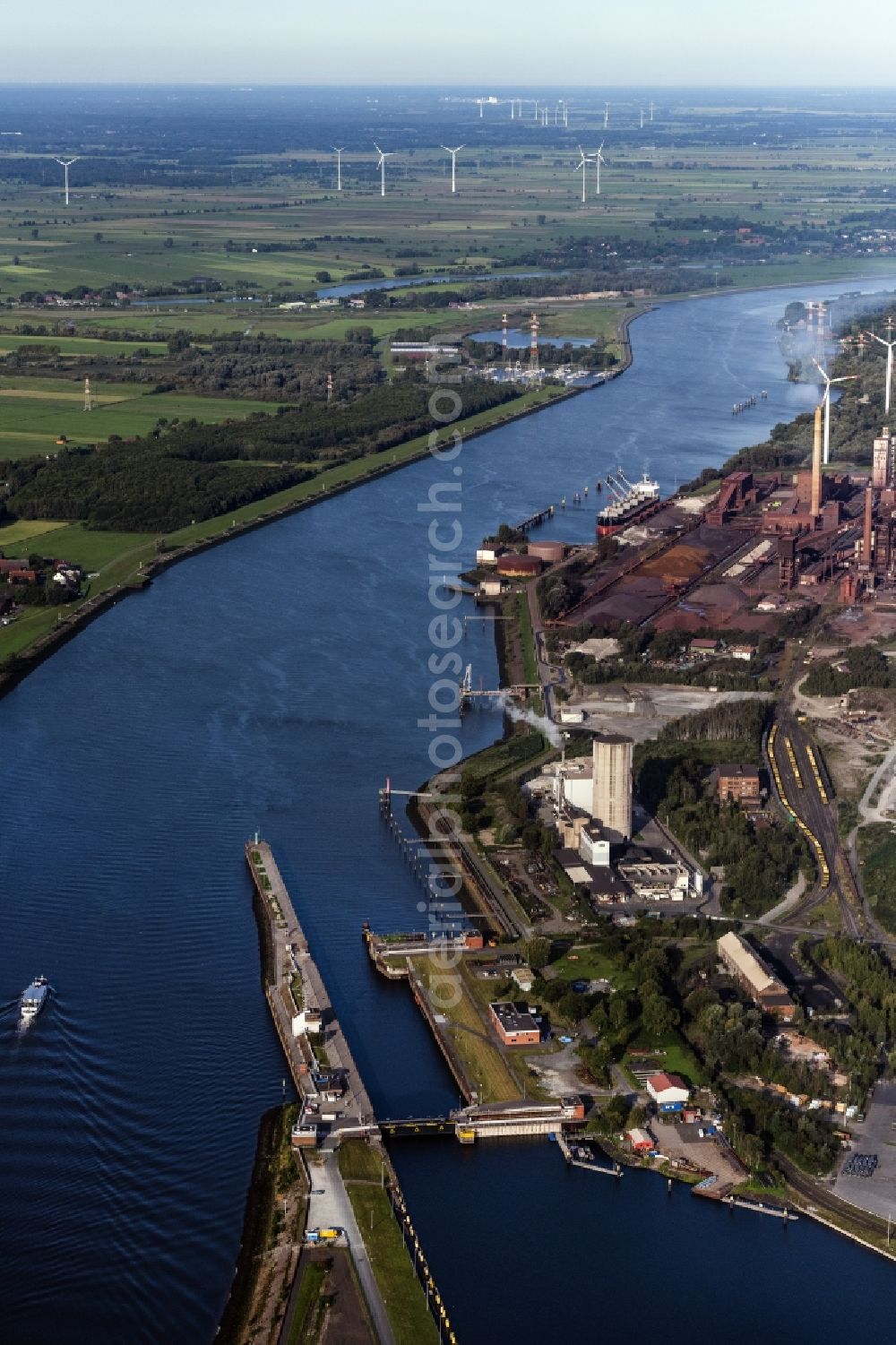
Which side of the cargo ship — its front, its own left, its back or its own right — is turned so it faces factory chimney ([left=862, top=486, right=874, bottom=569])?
left

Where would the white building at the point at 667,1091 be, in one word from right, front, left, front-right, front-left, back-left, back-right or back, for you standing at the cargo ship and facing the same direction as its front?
front-left

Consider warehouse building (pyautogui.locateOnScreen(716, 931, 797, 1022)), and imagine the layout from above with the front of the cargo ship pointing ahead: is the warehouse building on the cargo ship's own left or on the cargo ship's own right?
on the cargo ship's own left

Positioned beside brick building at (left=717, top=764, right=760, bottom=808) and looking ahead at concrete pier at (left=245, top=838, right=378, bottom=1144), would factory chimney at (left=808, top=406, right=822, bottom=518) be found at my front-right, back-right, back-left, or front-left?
back-right

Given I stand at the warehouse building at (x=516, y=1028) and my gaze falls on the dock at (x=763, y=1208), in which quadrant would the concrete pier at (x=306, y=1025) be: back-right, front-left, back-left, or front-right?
back-right

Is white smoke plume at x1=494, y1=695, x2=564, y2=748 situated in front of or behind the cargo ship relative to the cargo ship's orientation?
in front

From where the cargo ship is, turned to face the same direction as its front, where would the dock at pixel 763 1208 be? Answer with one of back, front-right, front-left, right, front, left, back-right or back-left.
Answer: front-left

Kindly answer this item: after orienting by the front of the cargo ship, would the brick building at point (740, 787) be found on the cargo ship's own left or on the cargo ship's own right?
on the cargo ship's own left

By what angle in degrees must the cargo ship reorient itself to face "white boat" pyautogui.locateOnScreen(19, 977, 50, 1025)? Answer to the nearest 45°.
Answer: approximately 45° to its left

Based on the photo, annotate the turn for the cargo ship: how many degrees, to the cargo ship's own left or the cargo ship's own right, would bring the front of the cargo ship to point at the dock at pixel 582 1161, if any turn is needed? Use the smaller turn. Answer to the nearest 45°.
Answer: approximately 45° to the cargo ship's own left

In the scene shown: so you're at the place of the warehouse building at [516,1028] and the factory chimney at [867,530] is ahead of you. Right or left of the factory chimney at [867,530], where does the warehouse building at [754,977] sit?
right

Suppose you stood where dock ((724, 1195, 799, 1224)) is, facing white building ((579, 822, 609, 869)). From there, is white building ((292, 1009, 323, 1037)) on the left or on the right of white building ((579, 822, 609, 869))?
left

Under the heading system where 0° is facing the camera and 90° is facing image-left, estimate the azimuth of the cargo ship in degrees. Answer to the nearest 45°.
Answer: approximately 45°
